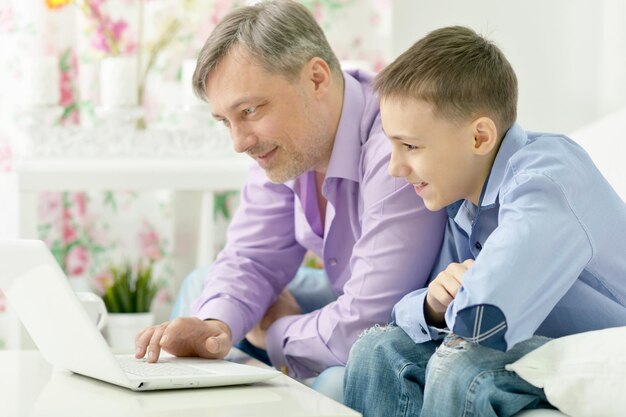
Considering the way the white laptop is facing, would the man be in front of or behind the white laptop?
in front

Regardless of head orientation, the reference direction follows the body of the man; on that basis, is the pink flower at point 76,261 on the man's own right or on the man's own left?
on the man's own right

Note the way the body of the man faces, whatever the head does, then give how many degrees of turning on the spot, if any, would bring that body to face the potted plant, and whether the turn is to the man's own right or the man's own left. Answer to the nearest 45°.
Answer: approximately 90° to the man's own right

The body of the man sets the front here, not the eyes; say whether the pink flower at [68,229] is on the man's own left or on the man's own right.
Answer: on the man's own right

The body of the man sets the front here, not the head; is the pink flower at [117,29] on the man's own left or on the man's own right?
on the man's own right

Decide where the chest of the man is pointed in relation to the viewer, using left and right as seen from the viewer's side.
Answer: facing the viewer and to the left of the viewer

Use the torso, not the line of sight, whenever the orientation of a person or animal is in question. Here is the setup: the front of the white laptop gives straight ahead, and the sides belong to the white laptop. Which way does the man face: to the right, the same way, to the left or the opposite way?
the opposite way

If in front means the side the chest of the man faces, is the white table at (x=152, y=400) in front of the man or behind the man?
in front

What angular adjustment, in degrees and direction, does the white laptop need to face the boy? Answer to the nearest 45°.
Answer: approximately 45° to its right

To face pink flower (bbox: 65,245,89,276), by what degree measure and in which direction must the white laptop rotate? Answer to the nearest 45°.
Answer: approximately 45° to its left

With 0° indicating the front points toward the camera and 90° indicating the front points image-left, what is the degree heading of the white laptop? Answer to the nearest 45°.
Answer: approximately 225°
